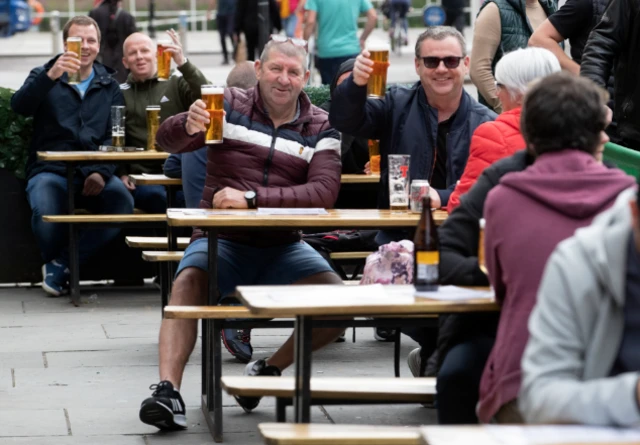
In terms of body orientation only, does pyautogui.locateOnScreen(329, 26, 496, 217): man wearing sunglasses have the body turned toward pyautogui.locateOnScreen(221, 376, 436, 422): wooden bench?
yes

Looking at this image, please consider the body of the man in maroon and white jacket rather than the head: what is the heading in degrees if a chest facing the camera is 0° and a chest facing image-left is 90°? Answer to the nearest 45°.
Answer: approximately 0°

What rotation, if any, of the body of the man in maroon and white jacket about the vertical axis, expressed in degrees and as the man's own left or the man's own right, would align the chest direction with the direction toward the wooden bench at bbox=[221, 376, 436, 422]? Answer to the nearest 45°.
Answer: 0° — they already face it

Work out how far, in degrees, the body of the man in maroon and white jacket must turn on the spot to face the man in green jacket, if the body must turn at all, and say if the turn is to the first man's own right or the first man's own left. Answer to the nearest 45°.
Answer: approximately 180°

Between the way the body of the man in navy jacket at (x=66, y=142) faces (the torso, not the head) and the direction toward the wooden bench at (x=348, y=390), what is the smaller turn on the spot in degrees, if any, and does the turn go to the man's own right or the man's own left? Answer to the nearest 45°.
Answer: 0° — they already face it

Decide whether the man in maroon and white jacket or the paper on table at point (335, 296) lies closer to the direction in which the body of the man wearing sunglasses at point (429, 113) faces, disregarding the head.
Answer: the paper on table

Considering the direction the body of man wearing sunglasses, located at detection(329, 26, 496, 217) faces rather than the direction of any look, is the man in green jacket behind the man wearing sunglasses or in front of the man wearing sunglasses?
behind

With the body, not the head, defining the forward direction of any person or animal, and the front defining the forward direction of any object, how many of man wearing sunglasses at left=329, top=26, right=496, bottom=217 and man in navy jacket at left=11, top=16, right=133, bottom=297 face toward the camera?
2
